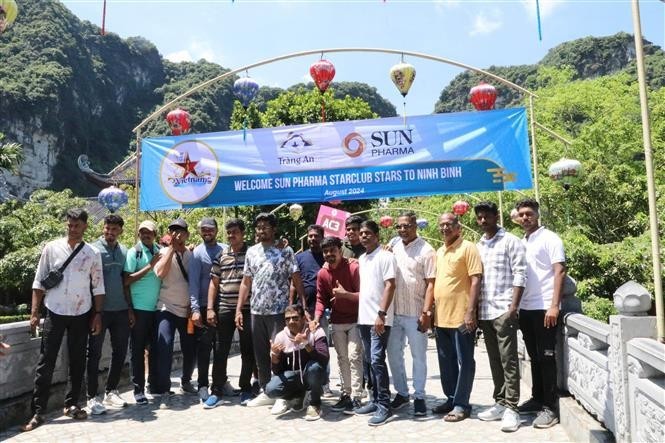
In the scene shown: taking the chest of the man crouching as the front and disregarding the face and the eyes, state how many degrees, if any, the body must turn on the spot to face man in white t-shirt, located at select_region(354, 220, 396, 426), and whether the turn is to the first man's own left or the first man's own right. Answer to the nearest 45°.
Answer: approximately 45° to the first man's own left

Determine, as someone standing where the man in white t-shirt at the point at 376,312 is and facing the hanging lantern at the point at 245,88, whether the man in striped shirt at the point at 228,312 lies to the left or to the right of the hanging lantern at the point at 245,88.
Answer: left

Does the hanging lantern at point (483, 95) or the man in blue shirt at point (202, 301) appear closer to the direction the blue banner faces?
the man in blue shirt

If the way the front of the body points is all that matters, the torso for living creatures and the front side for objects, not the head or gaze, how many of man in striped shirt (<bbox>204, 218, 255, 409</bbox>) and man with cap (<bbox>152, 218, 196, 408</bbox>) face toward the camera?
2

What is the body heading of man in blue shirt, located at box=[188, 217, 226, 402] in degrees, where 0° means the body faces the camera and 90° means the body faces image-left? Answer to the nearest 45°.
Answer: approximately 0°

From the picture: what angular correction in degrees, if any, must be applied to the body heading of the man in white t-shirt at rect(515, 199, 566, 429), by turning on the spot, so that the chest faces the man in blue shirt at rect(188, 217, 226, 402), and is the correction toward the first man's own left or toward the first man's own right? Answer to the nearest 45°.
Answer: approximately 45° to the first man's own right

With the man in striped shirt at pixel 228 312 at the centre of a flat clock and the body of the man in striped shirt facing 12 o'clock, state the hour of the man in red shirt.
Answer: The man in red shirt is roughly at 10 o'clock from the man in striped shirt.

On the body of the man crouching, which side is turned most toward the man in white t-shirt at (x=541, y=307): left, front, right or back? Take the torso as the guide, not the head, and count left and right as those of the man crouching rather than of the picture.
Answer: left

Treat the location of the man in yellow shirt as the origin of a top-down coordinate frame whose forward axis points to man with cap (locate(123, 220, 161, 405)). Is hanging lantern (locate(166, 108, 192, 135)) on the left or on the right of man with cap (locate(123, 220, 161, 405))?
right

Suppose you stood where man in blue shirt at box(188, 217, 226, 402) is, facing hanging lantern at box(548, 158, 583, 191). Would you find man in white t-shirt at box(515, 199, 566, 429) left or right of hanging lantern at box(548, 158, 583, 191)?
right
